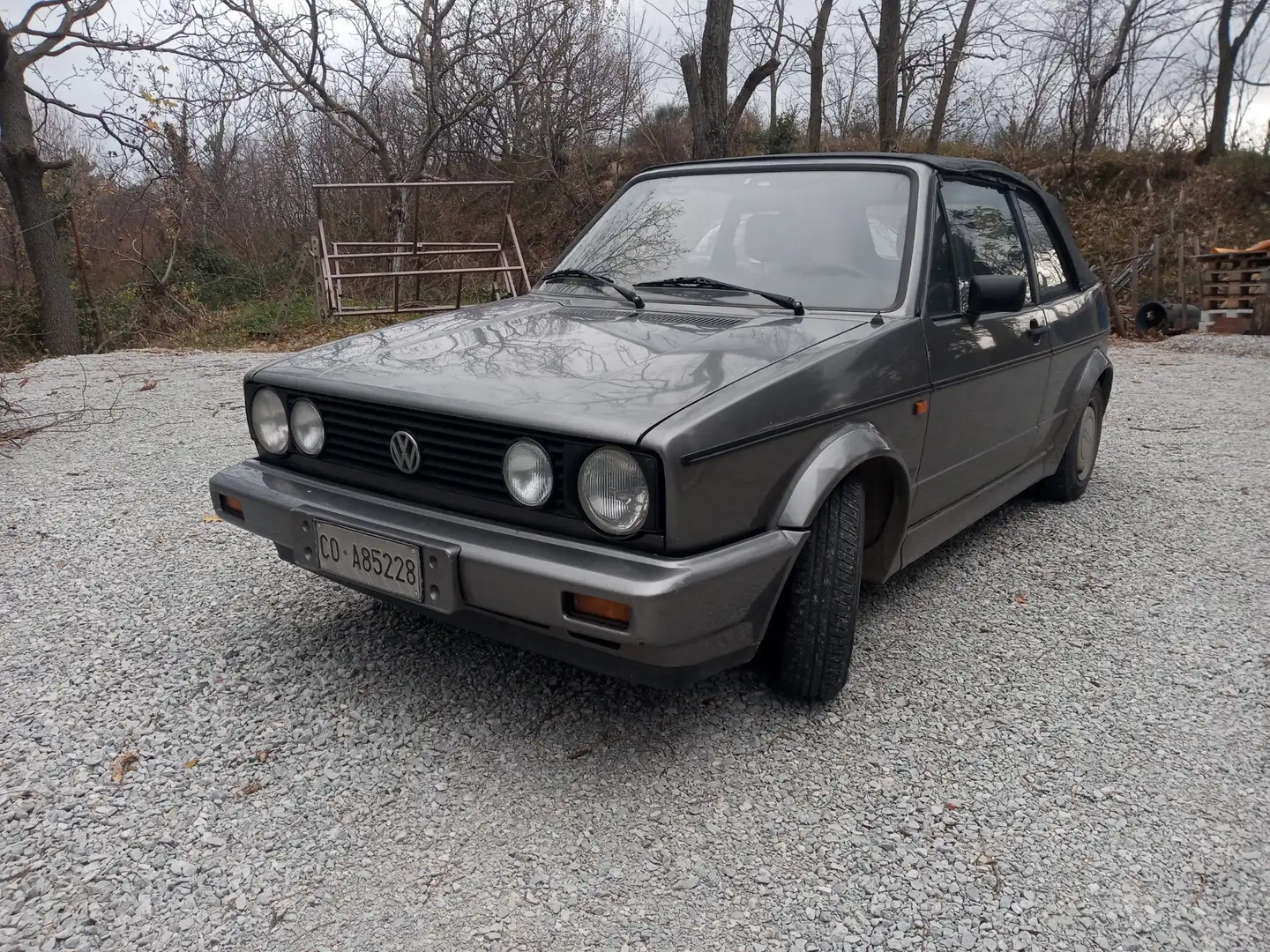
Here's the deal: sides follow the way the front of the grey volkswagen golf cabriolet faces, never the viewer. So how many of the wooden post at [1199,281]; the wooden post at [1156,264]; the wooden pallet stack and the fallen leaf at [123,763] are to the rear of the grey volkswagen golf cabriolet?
3

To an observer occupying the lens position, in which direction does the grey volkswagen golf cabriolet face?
facing the viewer and to the left of the viewer

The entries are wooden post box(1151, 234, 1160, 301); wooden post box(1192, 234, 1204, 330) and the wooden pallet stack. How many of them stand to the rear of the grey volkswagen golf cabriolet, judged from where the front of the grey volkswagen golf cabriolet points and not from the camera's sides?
3

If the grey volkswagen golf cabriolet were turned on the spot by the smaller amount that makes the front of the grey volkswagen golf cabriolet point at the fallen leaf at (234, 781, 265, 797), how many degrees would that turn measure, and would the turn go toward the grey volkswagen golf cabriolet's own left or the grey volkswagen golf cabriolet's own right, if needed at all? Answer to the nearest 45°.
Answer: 0° — it already faces it

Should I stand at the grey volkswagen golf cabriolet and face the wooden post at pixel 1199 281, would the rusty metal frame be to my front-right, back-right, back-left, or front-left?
front-left

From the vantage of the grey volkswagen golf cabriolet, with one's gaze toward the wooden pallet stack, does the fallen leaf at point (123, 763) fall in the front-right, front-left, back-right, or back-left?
back-left

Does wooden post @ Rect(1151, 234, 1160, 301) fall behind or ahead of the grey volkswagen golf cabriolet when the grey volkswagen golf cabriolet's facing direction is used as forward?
behind

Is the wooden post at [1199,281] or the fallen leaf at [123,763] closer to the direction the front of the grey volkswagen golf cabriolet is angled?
the fallen leaf

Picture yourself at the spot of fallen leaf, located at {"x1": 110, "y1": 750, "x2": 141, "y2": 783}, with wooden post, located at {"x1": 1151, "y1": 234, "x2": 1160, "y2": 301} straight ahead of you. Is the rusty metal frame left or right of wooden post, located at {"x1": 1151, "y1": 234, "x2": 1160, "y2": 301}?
left

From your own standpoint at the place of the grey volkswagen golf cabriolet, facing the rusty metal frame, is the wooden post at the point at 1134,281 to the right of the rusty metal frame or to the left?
right

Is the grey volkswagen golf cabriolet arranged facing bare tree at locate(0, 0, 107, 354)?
no

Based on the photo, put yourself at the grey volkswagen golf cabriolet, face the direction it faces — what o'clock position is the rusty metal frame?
The rusty metal frame is roughly at 4 o'clock from the grey volkswagen golf cabriolet.

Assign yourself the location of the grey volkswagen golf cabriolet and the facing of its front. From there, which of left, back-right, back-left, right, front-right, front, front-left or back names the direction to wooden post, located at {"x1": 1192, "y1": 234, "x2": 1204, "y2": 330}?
back

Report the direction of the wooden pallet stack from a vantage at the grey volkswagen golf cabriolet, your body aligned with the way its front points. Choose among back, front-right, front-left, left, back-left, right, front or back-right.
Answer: back
